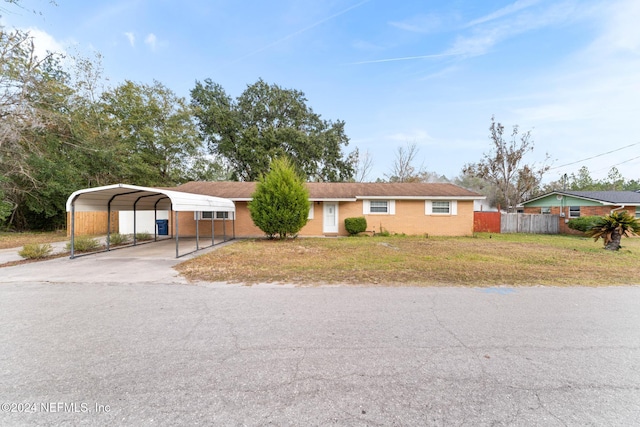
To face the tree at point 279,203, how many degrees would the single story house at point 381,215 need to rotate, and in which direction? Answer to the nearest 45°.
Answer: approximately 45° to its right

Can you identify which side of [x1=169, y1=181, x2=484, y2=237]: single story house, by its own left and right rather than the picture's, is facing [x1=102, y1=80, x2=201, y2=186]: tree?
right

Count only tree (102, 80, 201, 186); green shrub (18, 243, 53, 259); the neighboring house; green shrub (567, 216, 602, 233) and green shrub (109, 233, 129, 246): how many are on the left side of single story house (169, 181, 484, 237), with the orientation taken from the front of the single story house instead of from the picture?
2

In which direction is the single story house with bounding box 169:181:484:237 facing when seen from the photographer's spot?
facing the viewer

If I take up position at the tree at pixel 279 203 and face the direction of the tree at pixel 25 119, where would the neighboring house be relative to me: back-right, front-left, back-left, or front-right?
back-right

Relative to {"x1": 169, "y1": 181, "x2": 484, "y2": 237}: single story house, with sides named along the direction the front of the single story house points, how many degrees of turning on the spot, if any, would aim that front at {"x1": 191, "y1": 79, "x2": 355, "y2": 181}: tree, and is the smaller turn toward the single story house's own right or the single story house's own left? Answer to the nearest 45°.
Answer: approximately 135° to the single story house's own right

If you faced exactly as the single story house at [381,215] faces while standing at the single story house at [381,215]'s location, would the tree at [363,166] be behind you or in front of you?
behind

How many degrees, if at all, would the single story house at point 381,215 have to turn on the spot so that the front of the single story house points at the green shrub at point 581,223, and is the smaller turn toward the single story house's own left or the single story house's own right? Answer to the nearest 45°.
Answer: approximately 90° to the single story house's own left

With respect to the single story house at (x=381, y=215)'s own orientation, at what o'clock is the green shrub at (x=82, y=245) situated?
The green shrub is roughly at 2 o'clock from the single story house.

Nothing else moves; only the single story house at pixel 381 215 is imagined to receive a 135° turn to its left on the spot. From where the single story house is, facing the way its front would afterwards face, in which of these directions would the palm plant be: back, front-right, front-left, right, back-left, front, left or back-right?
right

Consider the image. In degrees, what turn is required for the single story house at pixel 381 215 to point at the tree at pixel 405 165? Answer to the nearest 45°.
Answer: approximately 180°

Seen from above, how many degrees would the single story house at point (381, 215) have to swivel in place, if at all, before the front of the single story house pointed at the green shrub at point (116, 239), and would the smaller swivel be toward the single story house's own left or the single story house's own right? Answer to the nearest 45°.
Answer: approximately 90° to the single story house's own right

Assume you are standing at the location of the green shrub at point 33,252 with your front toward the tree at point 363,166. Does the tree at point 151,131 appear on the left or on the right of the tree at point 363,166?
left

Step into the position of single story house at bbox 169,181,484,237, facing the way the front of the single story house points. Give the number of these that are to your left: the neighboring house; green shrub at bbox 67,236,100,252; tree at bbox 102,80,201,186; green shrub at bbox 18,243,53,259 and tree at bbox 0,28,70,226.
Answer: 1

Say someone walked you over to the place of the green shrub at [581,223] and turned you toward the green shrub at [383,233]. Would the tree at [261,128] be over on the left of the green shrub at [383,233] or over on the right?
right
